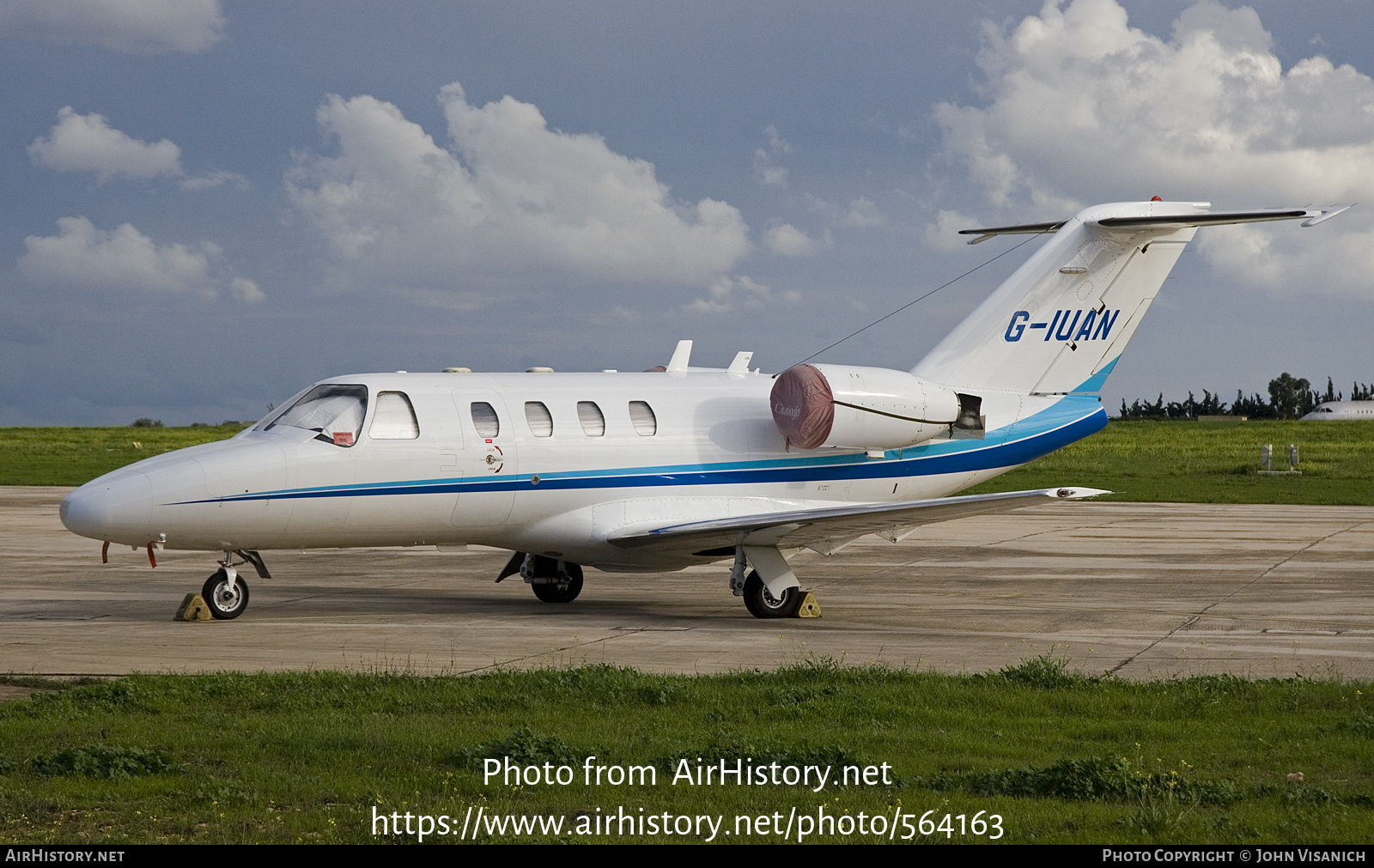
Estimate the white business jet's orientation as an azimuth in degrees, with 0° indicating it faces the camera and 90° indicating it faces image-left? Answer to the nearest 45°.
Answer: approximately 45°
